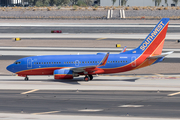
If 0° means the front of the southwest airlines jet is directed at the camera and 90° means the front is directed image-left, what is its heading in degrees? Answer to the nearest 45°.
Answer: approximately 90°
